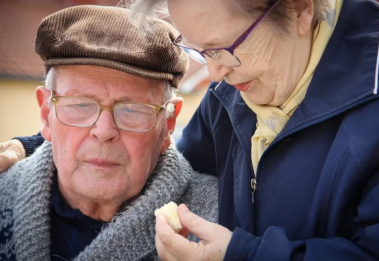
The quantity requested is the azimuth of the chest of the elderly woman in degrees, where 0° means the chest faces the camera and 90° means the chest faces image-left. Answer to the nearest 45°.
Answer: approximately 45°

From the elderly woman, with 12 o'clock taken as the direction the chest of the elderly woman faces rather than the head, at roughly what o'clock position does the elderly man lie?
The elderly man is roughly at 2 o'clock from the elderly woman.

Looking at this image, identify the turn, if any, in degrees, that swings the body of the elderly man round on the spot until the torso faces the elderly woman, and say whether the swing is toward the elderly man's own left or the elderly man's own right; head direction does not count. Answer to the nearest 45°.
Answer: approximately 45° to the elderly man's own left

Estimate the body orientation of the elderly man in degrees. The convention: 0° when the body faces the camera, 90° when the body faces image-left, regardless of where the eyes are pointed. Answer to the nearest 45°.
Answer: approximately 0°
